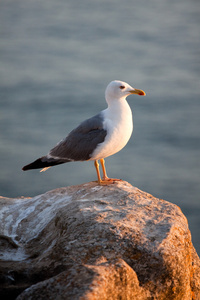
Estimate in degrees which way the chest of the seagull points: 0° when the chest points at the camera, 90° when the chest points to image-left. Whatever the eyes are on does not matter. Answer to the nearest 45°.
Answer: approximately 270°
